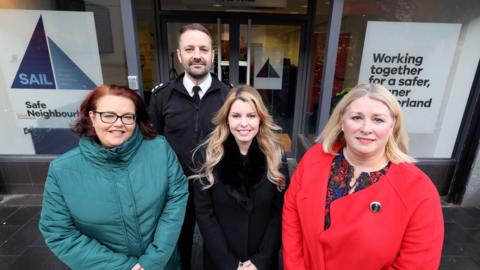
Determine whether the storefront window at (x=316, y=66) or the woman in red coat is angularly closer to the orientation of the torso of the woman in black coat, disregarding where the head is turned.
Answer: the woman in red coat

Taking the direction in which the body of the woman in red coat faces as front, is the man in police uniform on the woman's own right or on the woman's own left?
on the woman's own right

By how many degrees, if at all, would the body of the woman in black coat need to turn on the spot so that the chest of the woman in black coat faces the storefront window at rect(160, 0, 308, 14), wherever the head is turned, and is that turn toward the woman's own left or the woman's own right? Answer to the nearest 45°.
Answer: approximately 180°

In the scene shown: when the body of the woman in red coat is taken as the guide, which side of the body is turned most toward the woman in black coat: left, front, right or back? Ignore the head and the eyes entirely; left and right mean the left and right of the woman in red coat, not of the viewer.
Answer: right

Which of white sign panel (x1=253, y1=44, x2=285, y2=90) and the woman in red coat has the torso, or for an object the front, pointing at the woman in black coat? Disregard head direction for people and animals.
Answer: the white sign panel

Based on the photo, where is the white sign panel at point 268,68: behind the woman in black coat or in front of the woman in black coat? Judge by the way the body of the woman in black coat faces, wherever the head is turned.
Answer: behind

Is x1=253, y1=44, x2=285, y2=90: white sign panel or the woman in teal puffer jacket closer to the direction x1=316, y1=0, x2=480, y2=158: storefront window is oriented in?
the woman in teal puffer jacket

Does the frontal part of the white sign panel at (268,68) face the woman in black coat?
yes
